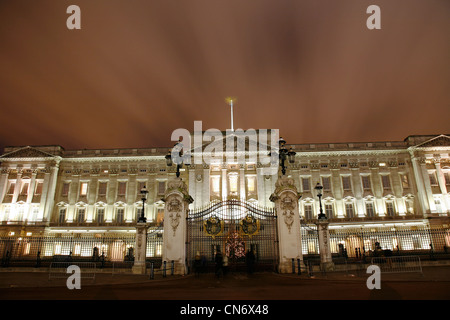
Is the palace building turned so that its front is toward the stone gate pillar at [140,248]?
yes

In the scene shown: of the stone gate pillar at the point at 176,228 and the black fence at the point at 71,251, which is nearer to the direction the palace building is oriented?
the stone gate pillar

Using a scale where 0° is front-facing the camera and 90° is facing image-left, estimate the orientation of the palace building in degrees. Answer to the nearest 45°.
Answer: approximately 0°

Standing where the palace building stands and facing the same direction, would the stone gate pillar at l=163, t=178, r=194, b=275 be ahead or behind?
ahead

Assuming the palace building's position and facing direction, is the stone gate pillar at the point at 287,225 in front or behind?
in front

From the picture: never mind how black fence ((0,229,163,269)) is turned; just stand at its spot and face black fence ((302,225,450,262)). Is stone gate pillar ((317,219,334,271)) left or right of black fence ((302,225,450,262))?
right

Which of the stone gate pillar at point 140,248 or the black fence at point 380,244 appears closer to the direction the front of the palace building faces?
the stone gate pillar

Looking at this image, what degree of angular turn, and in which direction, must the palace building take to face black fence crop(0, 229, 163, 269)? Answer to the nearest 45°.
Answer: approximately 45° to its right

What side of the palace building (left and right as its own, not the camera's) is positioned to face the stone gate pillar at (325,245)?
front

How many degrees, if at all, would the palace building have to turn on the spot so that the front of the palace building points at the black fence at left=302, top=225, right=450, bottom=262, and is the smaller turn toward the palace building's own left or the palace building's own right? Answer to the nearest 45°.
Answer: approximately 45° to the palace building's own left

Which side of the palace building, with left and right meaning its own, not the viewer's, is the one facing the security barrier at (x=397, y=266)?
front

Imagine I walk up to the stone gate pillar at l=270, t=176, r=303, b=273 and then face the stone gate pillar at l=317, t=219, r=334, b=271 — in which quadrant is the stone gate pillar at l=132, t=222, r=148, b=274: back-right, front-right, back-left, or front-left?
back-left
